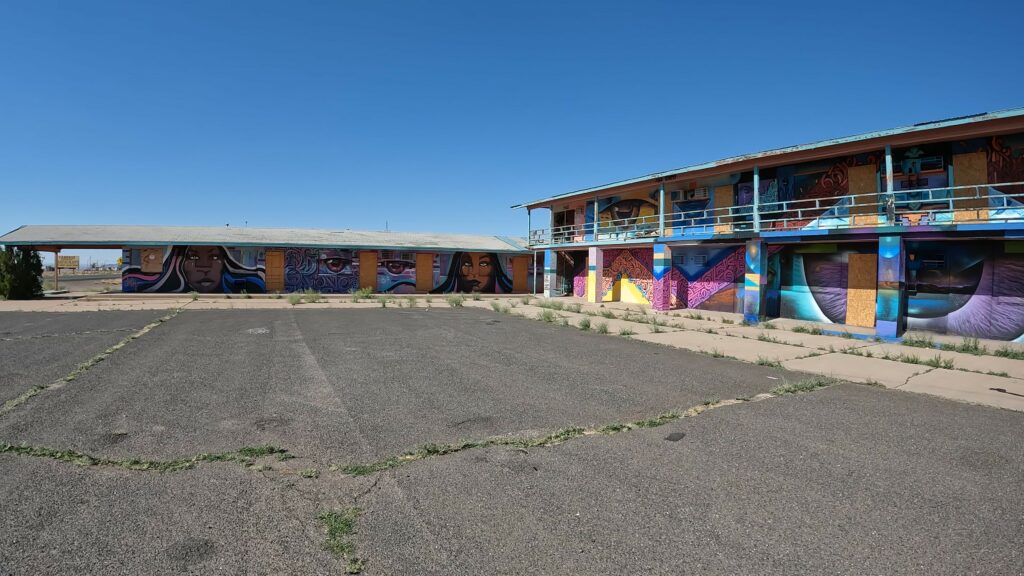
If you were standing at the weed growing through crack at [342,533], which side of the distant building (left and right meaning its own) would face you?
front

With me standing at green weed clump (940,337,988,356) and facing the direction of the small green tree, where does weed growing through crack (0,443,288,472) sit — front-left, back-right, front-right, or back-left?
front-left

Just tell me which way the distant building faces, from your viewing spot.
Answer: facing the viewer

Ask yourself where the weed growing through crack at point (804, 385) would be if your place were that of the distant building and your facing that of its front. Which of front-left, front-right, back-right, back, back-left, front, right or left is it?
front

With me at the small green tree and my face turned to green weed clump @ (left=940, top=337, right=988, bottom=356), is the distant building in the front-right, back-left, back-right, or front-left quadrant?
front-left

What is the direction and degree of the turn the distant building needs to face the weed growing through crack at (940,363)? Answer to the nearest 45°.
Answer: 0° — it already faces it

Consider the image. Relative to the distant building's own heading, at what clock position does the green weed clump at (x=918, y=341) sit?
The green weed clump is roughly at 11 o'clock from the distant building.

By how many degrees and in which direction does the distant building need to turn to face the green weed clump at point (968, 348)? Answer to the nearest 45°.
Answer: approximately 45° to its left

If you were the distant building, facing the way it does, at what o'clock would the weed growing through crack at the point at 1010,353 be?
The weed growing through crack is roughly at 11 o'clock from the distant building.
